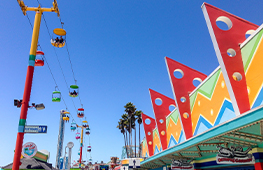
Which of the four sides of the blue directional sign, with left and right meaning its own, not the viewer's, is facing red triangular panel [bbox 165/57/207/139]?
left

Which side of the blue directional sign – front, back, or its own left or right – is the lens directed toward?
front

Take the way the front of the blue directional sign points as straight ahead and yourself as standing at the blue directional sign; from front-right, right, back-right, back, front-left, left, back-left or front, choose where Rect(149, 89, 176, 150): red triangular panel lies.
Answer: back-left

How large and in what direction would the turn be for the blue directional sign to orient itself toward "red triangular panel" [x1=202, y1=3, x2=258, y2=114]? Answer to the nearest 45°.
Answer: approximately 45° to its left

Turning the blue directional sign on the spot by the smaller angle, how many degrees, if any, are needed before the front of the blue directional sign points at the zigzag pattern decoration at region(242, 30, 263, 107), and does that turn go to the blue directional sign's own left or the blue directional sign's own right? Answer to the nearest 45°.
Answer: approximately 45° to the blue directional sign's own left

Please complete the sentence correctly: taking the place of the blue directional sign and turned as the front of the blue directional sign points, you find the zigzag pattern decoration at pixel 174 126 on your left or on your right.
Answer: on your left
